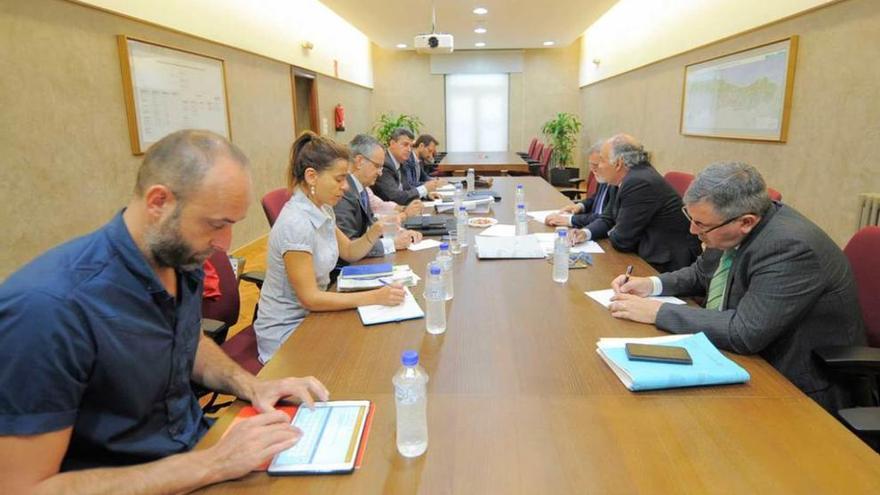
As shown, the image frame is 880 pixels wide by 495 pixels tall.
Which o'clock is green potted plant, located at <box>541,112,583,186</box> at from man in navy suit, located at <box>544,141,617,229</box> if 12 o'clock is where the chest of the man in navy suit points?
The green potted plant is roughly at 3 o'clock from the man in navy suit.

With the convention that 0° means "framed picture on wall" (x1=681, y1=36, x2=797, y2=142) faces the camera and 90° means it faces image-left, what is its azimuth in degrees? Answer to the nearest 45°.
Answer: approximately 45°

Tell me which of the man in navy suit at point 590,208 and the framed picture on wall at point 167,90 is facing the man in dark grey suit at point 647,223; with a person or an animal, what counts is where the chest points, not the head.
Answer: the framed picture on wall

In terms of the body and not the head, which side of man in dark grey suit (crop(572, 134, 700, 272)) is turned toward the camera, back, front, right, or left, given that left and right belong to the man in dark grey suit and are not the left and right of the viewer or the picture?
left

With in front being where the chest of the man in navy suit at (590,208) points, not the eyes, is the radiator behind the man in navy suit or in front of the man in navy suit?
behind

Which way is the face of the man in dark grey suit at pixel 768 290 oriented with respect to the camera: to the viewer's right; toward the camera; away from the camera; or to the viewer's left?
to the viewer's left

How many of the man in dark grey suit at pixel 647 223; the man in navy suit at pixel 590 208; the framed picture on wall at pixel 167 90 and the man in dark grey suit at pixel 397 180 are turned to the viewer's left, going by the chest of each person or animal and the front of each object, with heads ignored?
2

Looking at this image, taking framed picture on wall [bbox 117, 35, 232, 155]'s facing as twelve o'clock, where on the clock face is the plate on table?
The plate on table is roughly at 12 o'clock from the framed picture on wall.

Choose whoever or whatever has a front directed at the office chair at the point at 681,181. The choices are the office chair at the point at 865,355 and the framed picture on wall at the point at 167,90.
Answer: the framed picture on wall

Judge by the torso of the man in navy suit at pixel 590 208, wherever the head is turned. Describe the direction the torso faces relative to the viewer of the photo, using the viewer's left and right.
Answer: facing to the left of the viewer

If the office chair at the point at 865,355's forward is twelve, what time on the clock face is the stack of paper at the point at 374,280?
The stack of paper is roughly at 1 o'clock from the office chair.

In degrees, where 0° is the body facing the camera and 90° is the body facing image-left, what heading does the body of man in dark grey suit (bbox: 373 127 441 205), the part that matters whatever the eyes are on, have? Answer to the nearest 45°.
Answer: approximately 315°

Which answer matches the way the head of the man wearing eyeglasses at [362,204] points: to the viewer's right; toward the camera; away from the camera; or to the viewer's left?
to the viewer's right

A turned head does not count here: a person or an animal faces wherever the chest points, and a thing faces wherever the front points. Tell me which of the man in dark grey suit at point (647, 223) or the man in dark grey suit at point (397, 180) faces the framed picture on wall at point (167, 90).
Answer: the man in dark grey suit at point (647, 223)
